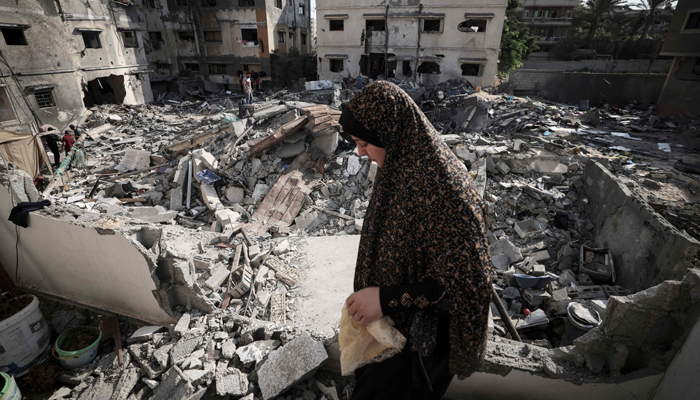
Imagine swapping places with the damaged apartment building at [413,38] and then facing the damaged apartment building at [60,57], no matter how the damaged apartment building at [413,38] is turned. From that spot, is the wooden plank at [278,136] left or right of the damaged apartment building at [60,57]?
left

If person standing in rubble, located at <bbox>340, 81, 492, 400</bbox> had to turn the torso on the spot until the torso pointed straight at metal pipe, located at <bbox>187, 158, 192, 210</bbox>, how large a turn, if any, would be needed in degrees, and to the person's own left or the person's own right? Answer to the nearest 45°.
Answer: approximately 45° to the person's own right

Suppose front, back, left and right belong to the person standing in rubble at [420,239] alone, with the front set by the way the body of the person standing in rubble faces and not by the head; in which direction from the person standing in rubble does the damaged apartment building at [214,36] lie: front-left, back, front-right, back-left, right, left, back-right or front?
front-right

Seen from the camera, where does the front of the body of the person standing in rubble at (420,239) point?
to the viewer's left

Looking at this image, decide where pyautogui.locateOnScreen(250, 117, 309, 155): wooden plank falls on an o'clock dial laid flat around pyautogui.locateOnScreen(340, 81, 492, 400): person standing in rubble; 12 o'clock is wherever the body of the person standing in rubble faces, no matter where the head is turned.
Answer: The wooden plank is roughly at 2 o'clock from the person standing in rubble.

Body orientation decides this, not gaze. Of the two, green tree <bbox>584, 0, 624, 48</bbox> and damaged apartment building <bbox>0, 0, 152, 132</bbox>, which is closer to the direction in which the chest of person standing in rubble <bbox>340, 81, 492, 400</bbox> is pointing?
the damaged apartment building

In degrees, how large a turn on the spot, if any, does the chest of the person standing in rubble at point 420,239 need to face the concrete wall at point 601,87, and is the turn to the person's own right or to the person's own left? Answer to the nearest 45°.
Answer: approximately 135° to the person's own right

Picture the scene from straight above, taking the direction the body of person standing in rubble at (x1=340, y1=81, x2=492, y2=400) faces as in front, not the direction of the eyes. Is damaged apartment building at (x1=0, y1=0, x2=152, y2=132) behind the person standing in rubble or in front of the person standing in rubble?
in front

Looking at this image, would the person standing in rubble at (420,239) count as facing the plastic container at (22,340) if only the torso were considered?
yes

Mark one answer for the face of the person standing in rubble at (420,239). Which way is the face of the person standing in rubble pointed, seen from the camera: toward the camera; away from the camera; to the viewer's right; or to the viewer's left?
to the viewer's left

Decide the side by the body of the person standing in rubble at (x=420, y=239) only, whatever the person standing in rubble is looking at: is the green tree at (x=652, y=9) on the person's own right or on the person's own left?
on the person's own right
